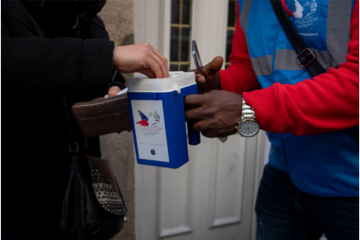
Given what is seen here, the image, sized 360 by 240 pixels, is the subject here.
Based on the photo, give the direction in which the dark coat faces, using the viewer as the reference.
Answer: facing to the right of the viewer

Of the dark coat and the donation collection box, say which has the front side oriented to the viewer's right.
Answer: the dark coat

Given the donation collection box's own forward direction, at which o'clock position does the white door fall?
The white door is roughly at 5 o'clock from the donation collection box.

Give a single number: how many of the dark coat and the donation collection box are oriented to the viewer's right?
1
